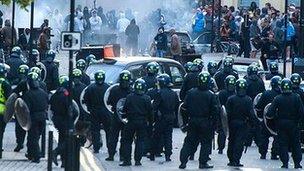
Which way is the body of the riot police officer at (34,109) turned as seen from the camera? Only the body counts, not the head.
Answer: away from the camera

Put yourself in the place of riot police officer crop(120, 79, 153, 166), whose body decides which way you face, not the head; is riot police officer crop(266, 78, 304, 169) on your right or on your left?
on your right

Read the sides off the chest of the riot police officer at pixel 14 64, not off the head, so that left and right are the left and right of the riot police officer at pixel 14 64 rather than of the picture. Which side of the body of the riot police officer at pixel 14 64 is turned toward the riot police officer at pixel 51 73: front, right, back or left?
right

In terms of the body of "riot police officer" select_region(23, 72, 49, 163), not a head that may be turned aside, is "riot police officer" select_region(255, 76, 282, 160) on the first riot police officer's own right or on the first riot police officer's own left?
on the first riot police officer's own right

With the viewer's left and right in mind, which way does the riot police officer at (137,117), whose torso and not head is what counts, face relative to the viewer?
facing away from the viewer

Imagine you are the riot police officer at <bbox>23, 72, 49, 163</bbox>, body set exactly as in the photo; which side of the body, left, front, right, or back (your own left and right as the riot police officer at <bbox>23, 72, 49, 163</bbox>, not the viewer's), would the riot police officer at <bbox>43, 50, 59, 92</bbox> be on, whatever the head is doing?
front

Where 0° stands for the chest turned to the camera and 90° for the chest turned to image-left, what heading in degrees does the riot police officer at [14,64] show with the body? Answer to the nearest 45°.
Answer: approximately 180°

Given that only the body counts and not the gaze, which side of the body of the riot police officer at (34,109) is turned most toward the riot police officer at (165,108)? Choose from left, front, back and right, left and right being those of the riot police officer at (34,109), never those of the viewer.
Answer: right

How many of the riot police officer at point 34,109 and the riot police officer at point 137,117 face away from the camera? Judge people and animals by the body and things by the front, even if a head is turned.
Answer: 2

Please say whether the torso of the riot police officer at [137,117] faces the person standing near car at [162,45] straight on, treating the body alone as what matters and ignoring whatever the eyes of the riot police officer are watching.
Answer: yes

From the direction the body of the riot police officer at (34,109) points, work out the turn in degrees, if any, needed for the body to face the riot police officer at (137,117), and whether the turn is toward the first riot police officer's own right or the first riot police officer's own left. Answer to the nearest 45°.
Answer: approximately 90° to the first riot police officer's own right

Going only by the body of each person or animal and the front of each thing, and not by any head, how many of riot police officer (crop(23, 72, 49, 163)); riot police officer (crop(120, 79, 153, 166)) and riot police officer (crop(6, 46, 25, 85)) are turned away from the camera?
3
